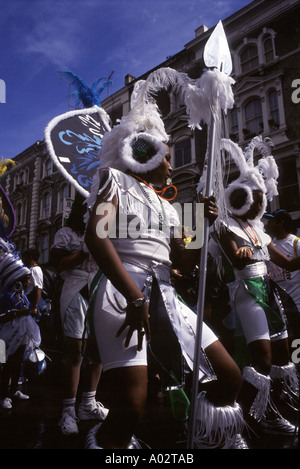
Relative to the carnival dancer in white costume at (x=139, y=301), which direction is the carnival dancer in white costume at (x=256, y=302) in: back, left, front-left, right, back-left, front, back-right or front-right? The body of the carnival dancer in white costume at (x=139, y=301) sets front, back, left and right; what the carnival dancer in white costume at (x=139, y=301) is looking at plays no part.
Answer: left

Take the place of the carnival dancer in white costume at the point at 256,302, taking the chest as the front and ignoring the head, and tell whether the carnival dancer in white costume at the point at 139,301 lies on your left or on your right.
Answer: on your right

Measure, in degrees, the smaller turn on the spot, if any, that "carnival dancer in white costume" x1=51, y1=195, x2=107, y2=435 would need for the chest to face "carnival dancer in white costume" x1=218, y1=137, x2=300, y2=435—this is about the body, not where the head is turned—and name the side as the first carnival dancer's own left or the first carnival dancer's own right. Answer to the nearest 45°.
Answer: approximately 45° to the first carnival dancer's own left

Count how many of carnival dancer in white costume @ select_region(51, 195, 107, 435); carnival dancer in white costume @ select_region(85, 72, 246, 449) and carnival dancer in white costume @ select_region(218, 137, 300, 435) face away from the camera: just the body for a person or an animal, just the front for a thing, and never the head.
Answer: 0

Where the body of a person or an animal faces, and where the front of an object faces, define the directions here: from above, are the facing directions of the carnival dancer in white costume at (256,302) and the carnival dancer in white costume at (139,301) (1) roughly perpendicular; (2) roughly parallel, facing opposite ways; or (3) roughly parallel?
roughly parallel

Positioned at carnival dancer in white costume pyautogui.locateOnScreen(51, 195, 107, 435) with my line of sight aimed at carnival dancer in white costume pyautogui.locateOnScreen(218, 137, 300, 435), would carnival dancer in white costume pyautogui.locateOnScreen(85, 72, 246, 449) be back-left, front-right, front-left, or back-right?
front-right

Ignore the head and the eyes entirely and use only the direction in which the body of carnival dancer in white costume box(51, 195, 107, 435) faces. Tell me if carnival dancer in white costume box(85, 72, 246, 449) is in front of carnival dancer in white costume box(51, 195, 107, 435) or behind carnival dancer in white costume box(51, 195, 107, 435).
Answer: in front

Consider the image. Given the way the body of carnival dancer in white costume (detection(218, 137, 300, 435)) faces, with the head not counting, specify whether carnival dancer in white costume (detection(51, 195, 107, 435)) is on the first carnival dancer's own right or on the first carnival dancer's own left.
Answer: on the first carnival dancer's own right

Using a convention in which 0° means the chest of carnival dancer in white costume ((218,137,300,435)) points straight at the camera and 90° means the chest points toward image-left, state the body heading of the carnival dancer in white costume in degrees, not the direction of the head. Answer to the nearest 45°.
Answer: approximately 315°
